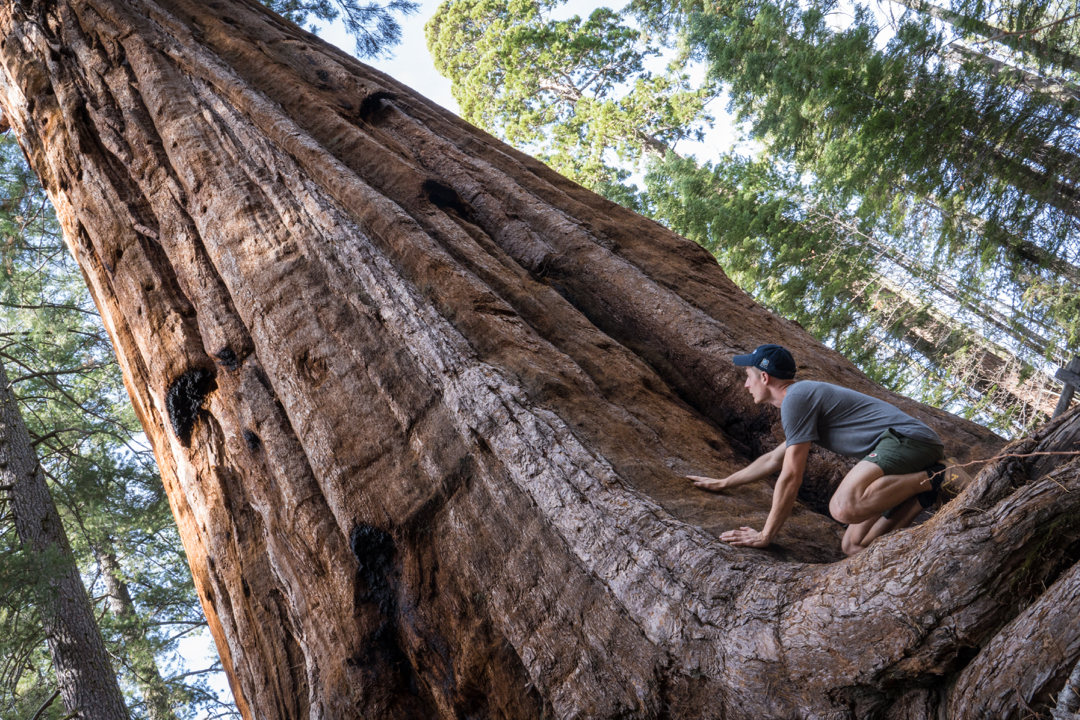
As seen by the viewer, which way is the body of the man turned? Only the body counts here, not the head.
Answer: to the viewer's left

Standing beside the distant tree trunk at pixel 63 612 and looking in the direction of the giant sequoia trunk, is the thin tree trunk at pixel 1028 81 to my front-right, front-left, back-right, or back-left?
front-left

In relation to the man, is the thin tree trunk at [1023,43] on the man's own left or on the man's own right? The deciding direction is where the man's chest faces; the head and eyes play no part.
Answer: on the man's own right

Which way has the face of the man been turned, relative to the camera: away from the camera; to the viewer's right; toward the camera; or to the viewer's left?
to the viewer's left

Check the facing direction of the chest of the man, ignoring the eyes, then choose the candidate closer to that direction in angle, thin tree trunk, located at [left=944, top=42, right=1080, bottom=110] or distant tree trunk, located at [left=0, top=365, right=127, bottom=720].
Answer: the distant tree trunk

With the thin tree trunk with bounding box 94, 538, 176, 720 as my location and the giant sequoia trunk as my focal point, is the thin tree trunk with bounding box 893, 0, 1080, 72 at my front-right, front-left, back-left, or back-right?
front-left

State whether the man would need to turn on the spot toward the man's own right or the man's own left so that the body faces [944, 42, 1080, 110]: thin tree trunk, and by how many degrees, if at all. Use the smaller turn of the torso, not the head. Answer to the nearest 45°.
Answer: approximately 135° to the man's own right

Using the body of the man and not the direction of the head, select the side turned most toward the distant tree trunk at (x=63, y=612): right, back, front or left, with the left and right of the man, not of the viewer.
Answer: front
